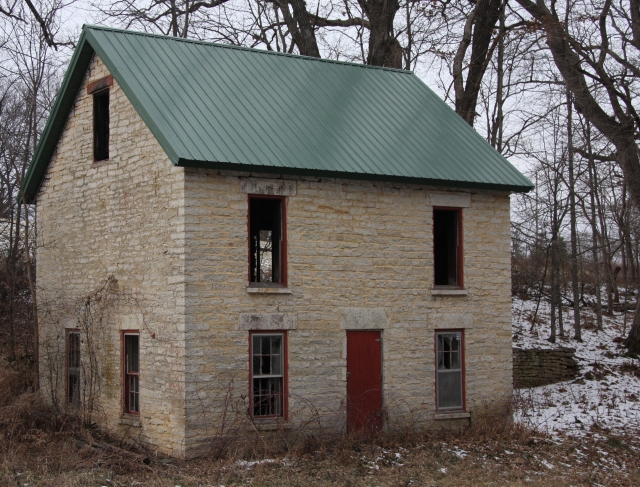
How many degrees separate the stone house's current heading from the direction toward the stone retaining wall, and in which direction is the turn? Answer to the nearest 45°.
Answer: approximately 90° to its left

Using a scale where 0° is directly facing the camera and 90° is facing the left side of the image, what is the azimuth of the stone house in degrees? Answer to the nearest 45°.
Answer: approximately 315°
